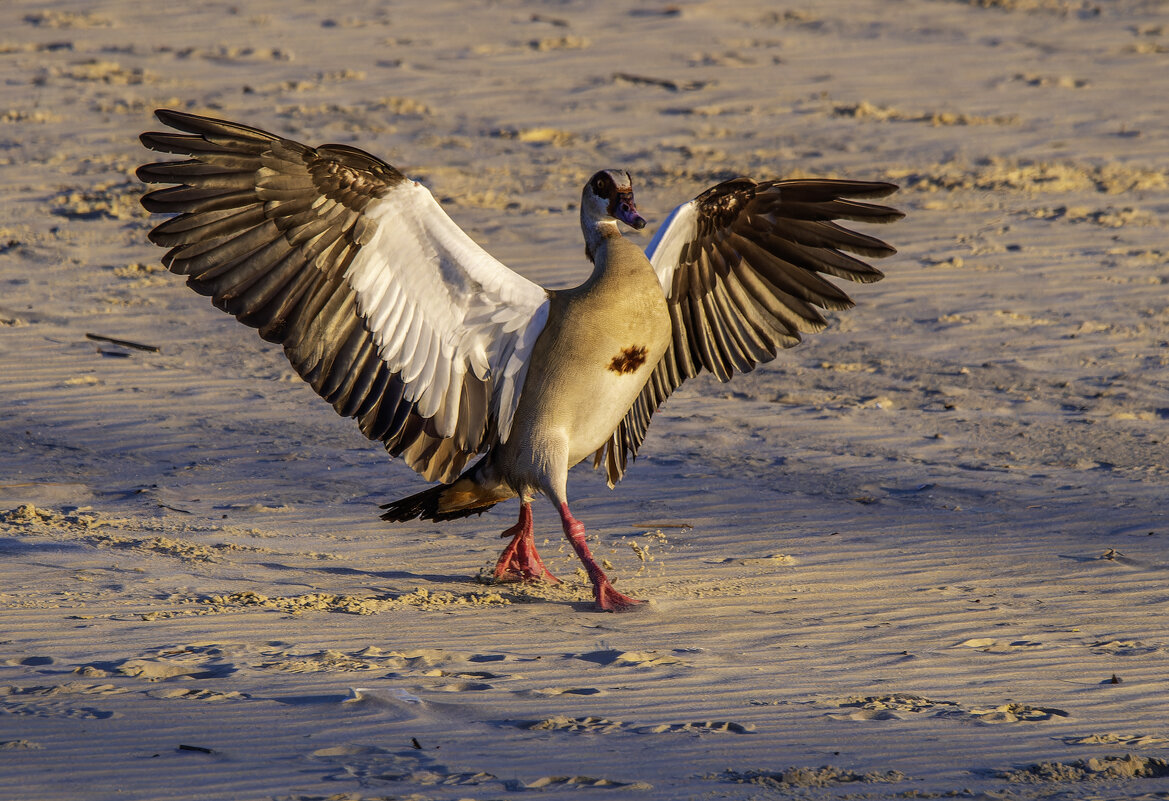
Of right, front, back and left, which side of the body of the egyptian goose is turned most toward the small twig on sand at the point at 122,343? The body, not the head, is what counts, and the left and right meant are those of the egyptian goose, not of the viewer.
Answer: back

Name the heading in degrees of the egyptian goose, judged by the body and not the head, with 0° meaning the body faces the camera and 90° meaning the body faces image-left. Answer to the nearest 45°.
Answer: approximately 315°
